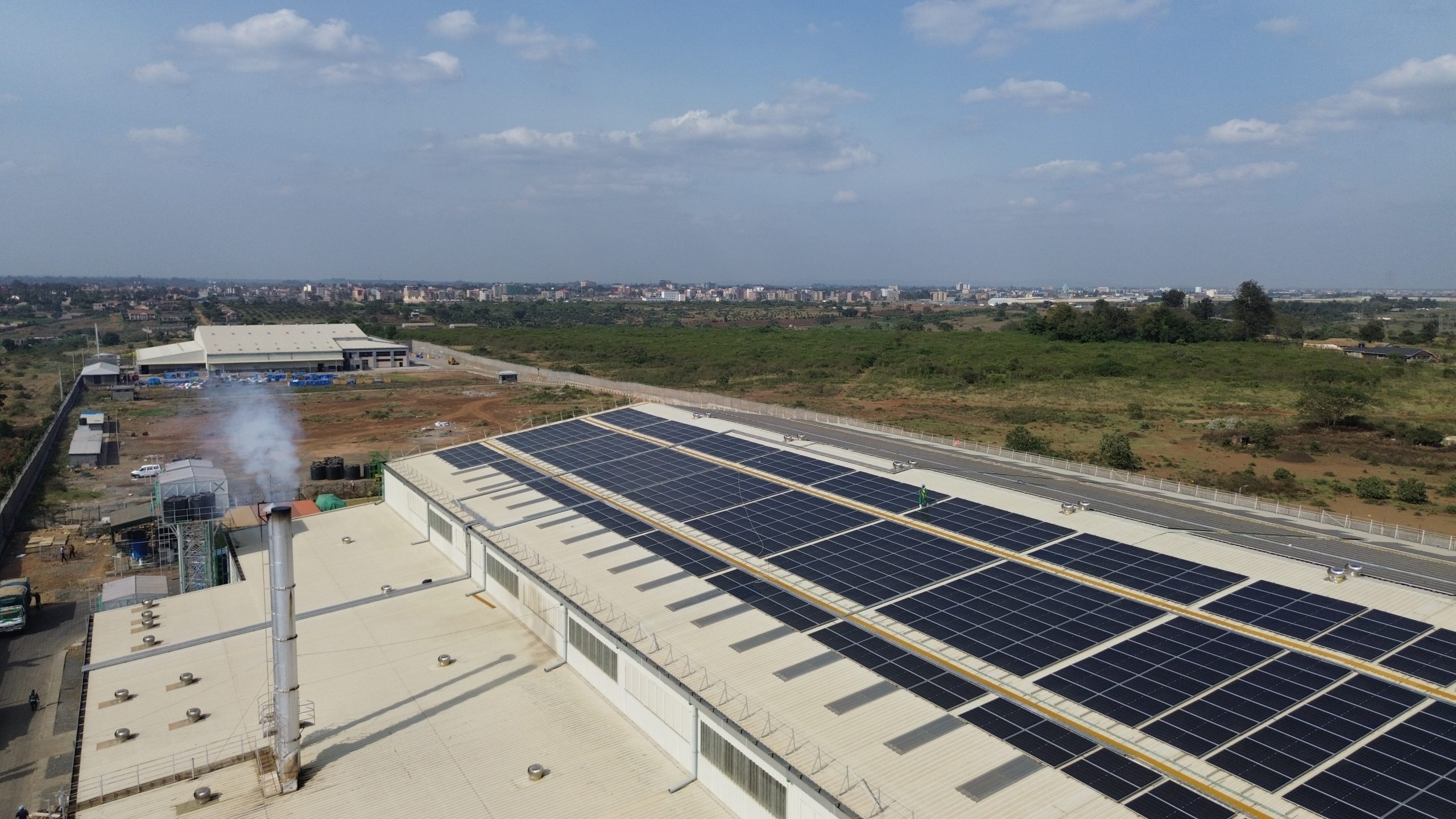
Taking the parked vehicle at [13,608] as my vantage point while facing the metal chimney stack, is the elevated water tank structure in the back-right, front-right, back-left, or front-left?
front-left

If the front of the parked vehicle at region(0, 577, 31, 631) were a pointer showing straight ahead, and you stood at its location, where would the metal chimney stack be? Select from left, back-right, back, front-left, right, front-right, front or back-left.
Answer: front

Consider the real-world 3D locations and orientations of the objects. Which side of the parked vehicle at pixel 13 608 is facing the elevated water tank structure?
left

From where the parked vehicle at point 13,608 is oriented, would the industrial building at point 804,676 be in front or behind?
in front

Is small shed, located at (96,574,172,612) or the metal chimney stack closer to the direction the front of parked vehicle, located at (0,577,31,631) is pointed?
the metal chimney stack

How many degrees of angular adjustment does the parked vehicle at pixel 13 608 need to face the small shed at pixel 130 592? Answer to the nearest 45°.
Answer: approximately 45° to its left

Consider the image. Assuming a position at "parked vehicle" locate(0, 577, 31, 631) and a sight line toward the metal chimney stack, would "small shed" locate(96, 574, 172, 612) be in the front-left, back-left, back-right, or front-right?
front-left
